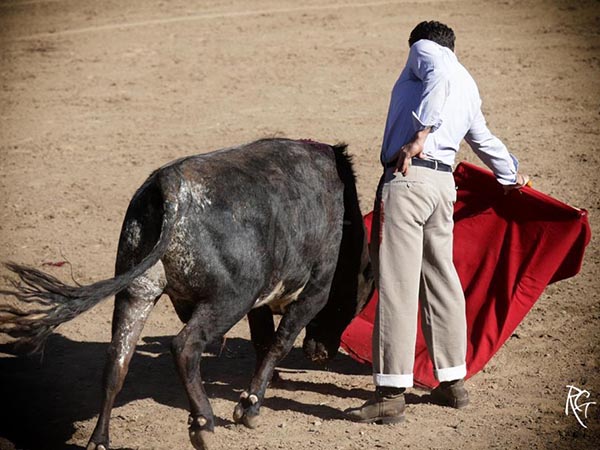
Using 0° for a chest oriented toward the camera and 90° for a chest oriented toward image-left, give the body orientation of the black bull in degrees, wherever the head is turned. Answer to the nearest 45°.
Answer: approximately 225°
